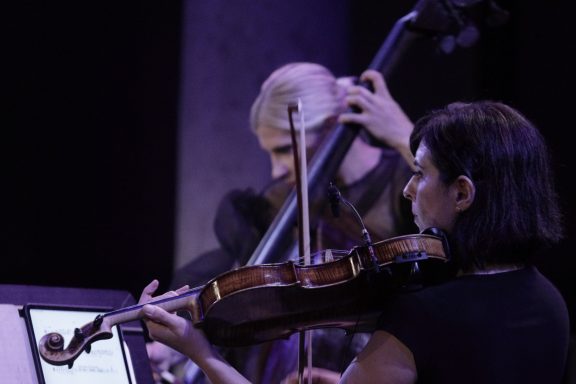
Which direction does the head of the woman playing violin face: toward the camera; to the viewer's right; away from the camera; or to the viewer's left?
to the viewer's left

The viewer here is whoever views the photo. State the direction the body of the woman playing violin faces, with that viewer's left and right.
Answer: facing away from the viewer and to the left of the viewer
